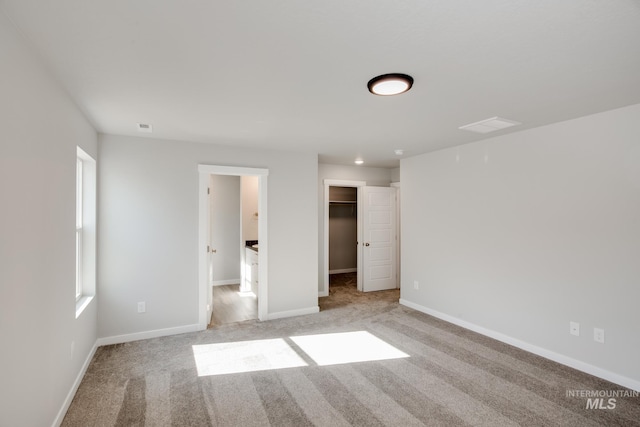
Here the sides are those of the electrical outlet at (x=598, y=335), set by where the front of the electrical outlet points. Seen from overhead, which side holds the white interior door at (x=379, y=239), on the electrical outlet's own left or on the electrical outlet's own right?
on the electrical outlet's own right

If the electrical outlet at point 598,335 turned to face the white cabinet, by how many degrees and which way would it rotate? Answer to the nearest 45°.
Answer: approximately 45° to its right

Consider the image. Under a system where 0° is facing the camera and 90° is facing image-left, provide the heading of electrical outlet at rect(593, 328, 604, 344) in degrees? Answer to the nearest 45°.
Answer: approximately 45°

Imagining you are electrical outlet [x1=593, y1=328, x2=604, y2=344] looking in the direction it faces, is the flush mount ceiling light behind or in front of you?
in front

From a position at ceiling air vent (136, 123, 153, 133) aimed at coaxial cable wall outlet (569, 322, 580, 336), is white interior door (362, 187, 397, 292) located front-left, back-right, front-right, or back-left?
front-left
